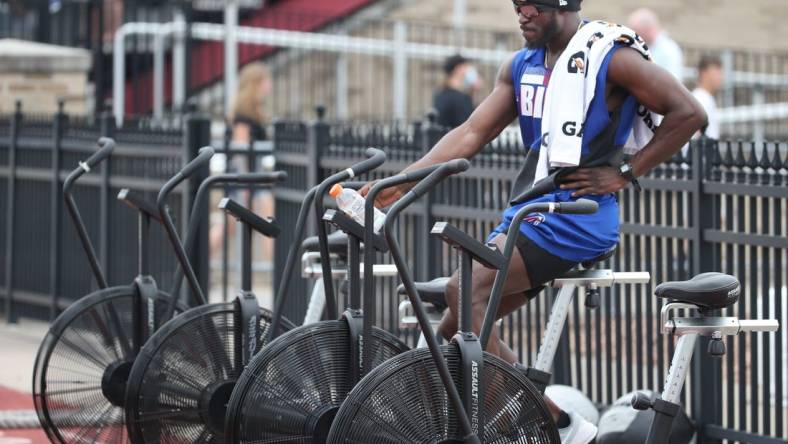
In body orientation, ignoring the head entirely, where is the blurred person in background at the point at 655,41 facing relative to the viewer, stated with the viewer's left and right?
facing to the left of the viewer

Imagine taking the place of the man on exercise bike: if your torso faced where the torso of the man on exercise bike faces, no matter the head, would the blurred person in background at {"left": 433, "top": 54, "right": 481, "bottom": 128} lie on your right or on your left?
on your right

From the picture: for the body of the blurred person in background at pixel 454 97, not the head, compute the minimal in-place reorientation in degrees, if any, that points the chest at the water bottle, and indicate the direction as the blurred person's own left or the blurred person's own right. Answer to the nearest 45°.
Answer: approximately 90° to the blurred person's own right

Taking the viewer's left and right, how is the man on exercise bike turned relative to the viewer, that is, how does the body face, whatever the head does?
facing the viewer and to the left of the viewer

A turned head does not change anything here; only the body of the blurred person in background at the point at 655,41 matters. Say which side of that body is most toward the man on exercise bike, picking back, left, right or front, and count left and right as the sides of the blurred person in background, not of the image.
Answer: left

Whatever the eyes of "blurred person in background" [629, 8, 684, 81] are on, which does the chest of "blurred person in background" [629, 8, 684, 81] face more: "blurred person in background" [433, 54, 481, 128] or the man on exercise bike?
the blurred person in background

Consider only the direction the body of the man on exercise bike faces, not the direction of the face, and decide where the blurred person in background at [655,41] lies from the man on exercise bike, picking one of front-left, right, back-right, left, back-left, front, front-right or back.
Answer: back-right

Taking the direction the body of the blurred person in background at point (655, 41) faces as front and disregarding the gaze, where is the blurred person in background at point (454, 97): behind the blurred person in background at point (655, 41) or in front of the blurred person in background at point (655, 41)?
in front
